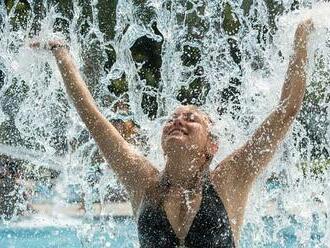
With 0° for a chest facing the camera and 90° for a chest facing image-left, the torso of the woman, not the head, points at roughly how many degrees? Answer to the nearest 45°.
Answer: approximately 0°
